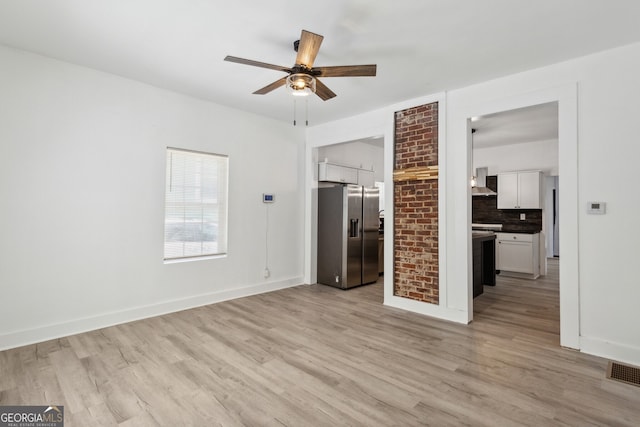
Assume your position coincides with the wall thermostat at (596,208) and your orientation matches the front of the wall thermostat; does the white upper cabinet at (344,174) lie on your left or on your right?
on your right

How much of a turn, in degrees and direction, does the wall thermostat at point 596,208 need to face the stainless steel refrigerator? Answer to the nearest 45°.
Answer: approximately 90° to its right

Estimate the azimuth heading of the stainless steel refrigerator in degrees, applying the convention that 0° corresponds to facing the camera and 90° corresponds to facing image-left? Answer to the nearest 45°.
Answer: approximately 315°

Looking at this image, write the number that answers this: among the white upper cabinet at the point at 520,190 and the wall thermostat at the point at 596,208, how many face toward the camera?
2

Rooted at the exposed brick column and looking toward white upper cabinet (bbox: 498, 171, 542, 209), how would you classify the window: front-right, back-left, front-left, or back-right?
back-left

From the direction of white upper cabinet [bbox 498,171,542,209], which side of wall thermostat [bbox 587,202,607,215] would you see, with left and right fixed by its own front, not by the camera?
back
